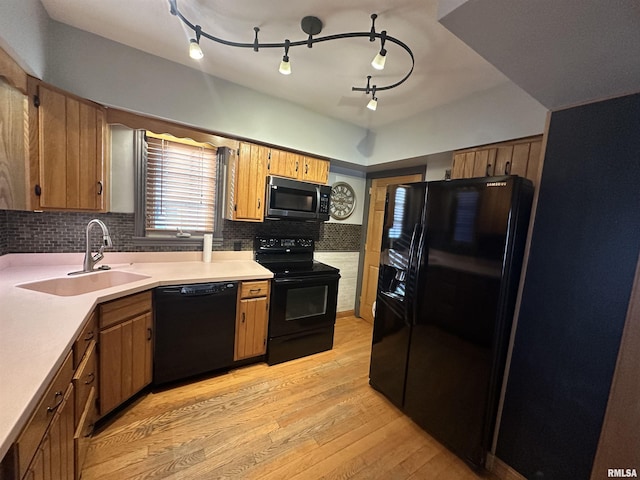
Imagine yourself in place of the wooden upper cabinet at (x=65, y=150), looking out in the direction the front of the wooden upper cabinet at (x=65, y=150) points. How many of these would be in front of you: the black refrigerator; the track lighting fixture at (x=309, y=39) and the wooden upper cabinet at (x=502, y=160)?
3

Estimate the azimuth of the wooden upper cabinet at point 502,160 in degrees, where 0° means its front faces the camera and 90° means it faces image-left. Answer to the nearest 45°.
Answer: approximately 45°

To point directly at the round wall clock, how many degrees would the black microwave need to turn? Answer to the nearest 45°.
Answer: approximately 90° to its left

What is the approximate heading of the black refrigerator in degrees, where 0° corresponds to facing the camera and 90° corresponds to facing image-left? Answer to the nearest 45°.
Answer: approximately 45°
